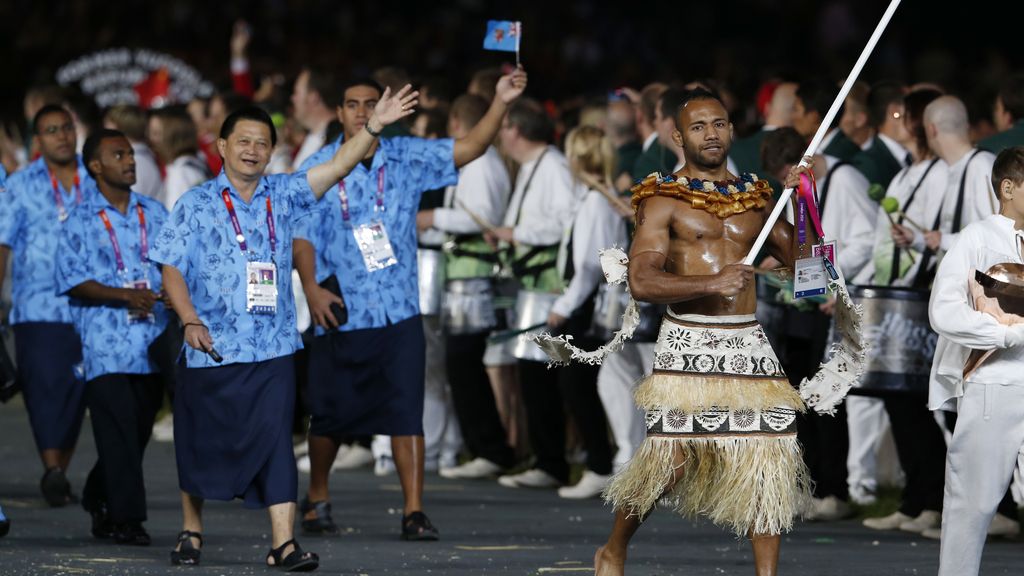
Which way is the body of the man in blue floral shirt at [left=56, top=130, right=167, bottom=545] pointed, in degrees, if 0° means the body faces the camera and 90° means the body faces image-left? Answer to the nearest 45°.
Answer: approximately 315°

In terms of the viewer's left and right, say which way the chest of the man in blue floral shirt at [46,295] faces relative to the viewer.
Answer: facing the viewer and to the right of the viewer

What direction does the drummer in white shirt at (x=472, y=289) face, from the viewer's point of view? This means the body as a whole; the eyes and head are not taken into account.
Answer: to the viewer's left

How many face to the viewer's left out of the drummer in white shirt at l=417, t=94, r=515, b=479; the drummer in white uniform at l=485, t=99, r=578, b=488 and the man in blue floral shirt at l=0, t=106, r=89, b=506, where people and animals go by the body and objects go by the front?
2

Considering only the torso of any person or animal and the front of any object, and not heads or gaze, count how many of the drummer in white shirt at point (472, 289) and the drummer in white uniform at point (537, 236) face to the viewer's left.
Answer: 2

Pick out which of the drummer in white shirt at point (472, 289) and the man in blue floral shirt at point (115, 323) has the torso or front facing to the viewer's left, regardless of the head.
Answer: the drummer in white shirt

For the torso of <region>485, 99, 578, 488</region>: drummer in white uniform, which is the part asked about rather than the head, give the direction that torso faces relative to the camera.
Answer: to the viewer's left

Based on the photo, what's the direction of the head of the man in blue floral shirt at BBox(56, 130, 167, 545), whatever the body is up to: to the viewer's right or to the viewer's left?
to the viewer's right
